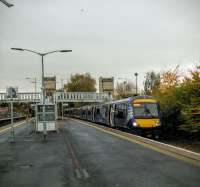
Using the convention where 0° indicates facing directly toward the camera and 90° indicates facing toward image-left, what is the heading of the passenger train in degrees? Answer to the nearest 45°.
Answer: approximately 315°

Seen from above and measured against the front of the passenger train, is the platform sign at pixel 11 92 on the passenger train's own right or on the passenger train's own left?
on the passenger train's own right
